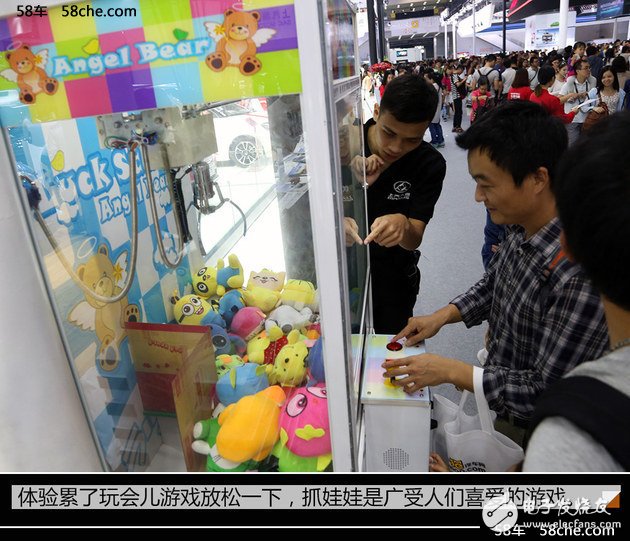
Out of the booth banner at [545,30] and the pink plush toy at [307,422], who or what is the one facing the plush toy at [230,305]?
the booth banner

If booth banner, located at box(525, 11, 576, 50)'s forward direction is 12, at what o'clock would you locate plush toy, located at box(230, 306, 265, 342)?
The plush toy is roughly at 12 o'clock from the booth banner.

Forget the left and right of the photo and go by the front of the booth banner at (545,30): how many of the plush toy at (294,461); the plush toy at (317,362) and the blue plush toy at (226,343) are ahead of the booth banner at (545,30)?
3

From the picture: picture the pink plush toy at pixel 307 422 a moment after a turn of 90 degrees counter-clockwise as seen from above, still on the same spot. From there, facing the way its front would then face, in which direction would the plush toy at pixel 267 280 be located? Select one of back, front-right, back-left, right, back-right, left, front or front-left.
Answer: left

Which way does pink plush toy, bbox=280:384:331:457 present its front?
toward the camera

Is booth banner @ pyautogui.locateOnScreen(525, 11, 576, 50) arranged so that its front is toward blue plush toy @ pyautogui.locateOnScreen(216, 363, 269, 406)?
yes

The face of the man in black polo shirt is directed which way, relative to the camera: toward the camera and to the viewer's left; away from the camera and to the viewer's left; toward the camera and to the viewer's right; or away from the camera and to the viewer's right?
toward the camera and to the viewer's left

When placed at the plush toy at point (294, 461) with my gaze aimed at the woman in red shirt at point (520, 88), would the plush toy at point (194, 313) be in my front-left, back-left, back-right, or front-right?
front-left

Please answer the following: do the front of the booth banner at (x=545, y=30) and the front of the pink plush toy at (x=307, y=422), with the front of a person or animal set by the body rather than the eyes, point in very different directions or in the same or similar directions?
same or similar directions

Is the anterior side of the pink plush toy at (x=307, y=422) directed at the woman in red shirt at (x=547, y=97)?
no

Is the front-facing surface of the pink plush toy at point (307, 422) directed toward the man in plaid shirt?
no

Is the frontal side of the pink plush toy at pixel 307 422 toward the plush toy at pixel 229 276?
no

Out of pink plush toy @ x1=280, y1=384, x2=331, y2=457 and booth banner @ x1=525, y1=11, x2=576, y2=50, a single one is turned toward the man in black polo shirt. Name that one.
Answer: the booth banner

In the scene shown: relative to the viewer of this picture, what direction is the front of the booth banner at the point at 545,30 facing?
facing the viewer

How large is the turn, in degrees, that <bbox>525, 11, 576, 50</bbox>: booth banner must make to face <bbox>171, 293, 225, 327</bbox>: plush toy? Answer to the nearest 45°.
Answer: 0° — it already faces it

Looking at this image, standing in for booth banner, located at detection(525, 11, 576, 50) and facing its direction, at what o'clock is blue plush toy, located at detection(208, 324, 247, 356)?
The blue plush toy is roughly at 12 o'clock from the booth banner.

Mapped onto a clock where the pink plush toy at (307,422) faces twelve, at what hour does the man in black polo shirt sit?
The man in black polo shirt is roughly at 7 o'clock from the pink plush toy.

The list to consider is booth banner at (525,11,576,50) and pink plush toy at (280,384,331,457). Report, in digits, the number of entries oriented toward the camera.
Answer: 2

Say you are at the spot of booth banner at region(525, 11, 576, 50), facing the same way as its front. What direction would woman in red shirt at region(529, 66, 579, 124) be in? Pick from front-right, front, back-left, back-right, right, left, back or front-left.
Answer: front
